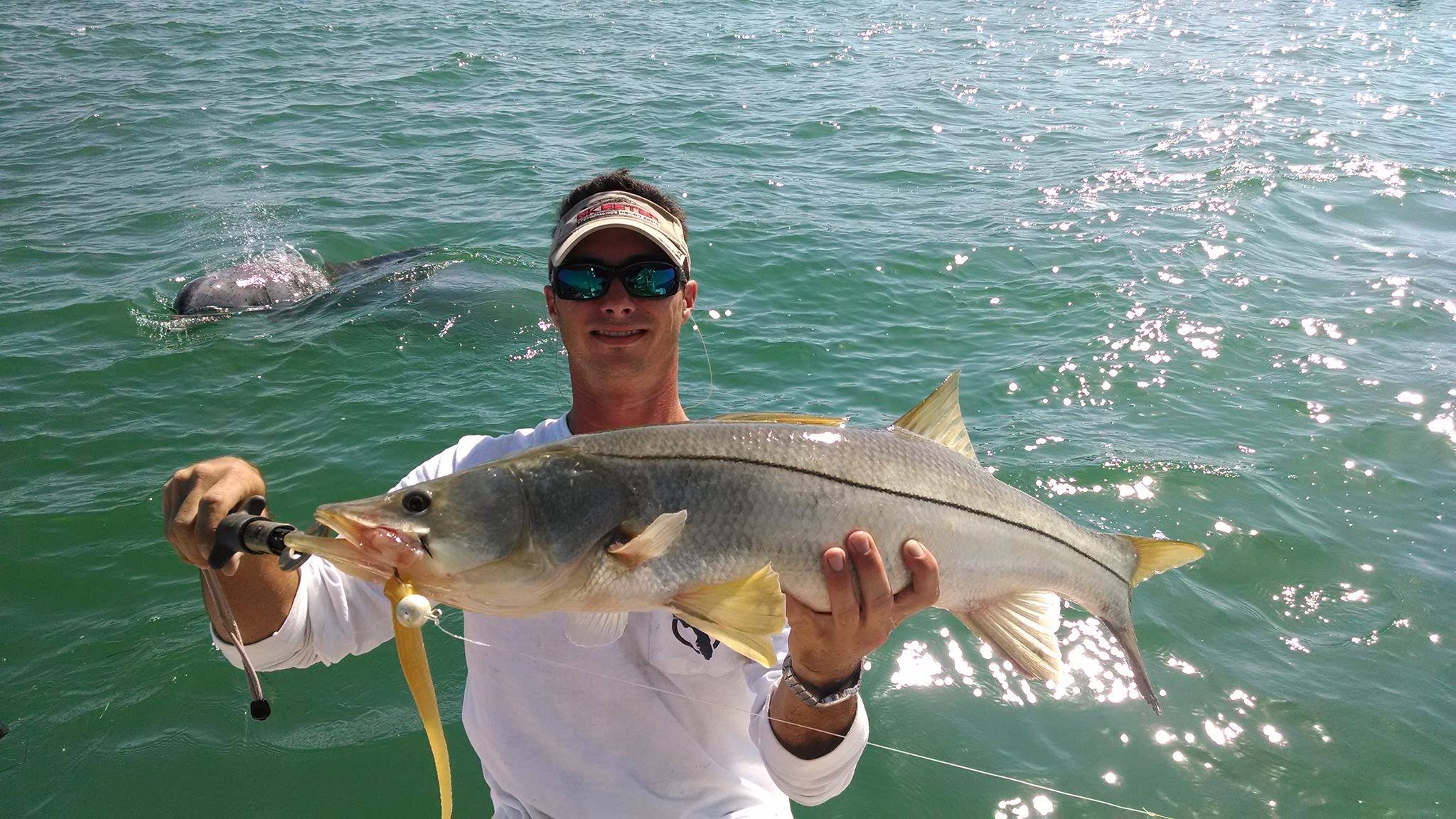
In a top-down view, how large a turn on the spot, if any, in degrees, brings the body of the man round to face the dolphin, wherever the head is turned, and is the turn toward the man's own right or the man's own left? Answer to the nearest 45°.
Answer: approximately 180°

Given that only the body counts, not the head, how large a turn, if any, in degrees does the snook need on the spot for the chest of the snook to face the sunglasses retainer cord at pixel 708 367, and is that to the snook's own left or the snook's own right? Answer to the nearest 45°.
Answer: approximately 90° to the snook's own right

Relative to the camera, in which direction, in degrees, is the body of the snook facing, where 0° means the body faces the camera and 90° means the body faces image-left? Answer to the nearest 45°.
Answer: approximately 90°

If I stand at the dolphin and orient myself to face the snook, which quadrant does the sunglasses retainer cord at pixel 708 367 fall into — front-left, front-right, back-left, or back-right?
front-left

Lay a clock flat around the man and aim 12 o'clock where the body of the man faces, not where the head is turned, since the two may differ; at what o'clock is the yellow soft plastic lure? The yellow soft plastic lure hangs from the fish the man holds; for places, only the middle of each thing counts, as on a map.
The yellow soft plastic lure is roughly at 1 o'clock from the man.

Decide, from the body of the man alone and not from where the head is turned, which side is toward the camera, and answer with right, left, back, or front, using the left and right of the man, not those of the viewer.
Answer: front
